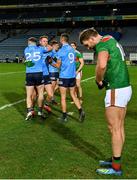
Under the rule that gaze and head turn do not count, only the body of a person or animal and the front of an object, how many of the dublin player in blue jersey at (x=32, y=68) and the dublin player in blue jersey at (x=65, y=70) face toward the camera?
0

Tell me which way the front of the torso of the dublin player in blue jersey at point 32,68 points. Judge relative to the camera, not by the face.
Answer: away from the camera

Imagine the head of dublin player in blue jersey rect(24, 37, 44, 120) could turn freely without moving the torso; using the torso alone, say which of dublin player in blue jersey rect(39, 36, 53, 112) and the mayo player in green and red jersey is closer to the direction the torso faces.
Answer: the dublin player in blue jersey

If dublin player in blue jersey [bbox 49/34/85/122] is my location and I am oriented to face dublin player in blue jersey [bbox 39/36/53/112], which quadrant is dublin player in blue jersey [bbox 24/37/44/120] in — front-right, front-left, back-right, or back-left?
front-left

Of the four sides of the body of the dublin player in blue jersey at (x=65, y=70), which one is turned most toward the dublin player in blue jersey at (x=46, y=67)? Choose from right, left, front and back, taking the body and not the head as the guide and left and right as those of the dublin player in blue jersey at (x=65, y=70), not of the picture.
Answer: front

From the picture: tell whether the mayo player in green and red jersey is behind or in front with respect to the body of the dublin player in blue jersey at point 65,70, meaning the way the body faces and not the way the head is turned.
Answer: behind

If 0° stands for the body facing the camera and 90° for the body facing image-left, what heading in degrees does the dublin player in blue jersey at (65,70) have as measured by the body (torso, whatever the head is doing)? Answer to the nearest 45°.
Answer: approximately 135°
